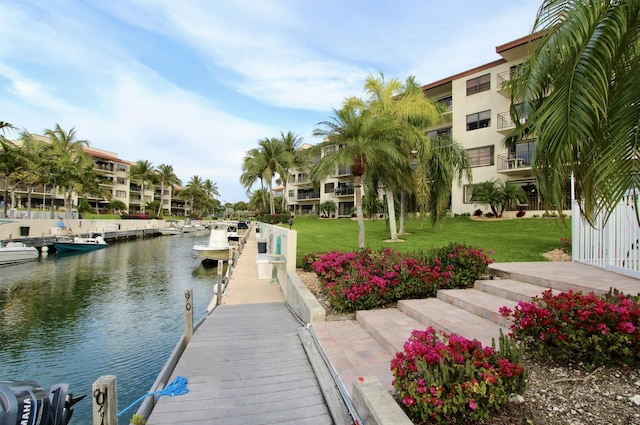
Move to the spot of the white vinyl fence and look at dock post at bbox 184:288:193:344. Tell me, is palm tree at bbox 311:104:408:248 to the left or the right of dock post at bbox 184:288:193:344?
right

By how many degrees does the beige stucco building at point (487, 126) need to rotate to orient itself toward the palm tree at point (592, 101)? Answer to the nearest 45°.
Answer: approximately 45° to its left

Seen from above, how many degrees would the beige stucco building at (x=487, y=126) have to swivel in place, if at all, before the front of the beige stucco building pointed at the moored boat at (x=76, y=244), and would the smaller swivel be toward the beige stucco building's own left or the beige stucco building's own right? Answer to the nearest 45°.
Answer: approximately 45° to the beige stucco building's own right

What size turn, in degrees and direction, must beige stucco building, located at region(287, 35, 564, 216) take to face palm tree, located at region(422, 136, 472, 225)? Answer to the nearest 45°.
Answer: approximately 45° to its left

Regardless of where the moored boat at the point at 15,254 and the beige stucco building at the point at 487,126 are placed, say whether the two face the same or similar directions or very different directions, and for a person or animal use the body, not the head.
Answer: very different directions

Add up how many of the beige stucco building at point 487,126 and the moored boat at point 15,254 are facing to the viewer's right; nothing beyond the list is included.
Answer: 1

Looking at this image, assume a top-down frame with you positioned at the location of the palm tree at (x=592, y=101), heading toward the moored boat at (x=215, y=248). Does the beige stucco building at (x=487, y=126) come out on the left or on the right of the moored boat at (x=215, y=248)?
right

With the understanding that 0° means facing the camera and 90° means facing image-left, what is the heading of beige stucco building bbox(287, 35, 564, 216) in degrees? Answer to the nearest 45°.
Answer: approximately 45°

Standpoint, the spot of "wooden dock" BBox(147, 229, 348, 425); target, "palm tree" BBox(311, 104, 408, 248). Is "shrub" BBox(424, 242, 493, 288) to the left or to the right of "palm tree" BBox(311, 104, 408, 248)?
right

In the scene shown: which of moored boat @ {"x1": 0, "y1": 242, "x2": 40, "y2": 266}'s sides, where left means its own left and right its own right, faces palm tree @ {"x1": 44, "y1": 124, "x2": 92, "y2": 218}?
left

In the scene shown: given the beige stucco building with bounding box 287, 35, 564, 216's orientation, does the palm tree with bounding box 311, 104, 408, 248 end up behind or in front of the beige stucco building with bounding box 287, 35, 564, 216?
in front

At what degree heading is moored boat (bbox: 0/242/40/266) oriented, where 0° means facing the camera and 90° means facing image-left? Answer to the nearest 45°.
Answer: approximately 270°

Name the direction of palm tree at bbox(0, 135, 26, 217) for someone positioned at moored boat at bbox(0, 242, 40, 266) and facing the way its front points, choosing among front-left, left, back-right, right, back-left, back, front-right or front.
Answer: left
